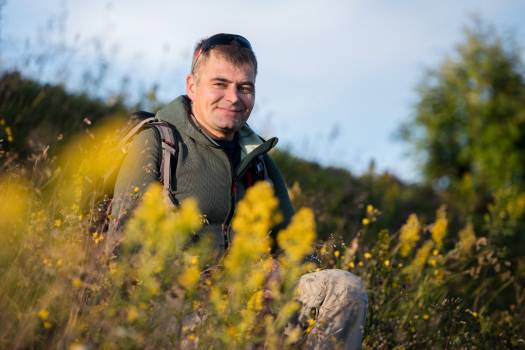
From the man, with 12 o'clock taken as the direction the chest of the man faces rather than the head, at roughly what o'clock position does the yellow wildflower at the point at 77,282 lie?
The yellow wildflower is roughly at 2 o'clock from the man.

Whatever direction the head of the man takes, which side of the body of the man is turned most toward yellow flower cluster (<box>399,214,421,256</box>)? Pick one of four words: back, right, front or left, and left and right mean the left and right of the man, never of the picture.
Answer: left

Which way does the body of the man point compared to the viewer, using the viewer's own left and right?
facing the viewer and to the right of the viewer

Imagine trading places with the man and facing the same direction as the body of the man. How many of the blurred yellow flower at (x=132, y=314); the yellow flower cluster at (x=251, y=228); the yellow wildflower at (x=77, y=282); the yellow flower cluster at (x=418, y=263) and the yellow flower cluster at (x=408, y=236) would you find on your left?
2

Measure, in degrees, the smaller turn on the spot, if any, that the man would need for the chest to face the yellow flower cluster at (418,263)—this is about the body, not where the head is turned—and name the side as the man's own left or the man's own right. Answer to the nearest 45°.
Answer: approximately 90° to the man's own left

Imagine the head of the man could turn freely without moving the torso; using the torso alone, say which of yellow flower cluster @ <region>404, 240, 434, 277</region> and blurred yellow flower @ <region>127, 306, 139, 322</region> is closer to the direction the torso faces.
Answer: the blurred yellow flower

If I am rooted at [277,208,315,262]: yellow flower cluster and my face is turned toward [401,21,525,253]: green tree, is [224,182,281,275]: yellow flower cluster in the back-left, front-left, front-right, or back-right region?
back-left

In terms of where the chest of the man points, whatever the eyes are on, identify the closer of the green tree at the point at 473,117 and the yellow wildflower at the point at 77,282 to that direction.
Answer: the yellow wildflower

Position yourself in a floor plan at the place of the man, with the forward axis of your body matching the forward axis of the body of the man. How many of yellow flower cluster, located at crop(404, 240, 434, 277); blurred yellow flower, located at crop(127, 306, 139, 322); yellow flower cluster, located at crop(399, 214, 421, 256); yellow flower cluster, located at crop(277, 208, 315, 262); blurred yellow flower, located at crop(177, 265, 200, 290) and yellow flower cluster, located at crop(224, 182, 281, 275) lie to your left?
2

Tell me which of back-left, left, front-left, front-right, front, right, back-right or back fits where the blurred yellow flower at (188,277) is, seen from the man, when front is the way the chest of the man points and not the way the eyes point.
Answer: front-right

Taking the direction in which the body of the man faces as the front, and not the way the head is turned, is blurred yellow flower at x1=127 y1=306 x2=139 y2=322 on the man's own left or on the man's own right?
on the man's own right

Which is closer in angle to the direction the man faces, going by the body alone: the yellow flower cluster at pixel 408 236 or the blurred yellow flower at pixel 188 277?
the blurred yellow flower
